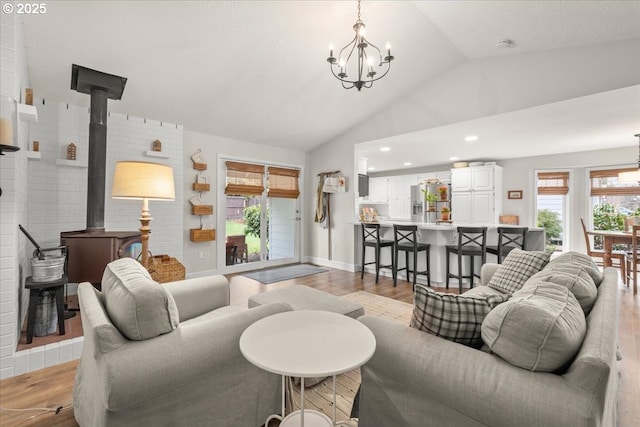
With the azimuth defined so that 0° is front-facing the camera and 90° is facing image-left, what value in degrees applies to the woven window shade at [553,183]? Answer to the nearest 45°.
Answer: approximately 0°

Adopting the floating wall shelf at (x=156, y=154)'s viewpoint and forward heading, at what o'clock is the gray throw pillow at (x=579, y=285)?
The gray throw pillow is roughly at 11 o'clock from the floating wall shelf.

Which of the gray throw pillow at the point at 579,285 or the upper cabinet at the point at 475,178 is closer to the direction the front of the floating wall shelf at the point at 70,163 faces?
the gray throw pillow

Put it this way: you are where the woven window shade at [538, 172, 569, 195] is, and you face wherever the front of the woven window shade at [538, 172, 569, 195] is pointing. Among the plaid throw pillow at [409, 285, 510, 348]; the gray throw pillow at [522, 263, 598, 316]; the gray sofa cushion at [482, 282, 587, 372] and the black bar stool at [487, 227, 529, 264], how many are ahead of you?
4

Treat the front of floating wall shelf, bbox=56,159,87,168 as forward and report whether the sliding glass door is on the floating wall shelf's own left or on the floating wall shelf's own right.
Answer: on the floating wall shelf's own left

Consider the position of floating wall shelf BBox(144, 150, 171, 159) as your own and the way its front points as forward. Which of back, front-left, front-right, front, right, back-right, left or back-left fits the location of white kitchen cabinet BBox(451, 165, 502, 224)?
left

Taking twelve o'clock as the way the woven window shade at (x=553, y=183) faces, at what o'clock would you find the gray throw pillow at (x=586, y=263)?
The gray throw pillow is roughly at 12 o'clock from the woven window shade.

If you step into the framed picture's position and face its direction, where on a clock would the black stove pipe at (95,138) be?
The black stove pipe is roughly at 1 o'clock from the framed picture.

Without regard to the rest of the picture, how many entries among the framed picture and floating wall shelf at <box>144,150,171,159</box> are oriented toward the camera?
2

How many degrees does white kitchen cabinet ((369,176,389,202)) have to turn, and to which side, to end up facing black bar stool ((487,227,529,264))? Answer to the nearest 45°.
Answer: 0° — it already faces it

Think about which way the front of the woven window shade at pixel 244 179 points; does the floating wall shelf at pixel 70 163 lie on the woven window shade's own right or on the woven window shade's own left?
on the woven window shade's own right

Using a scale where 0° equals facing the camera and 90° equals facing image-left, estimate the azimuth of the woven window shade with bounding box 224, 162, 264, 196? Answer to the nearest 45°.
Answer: approximately 315°
